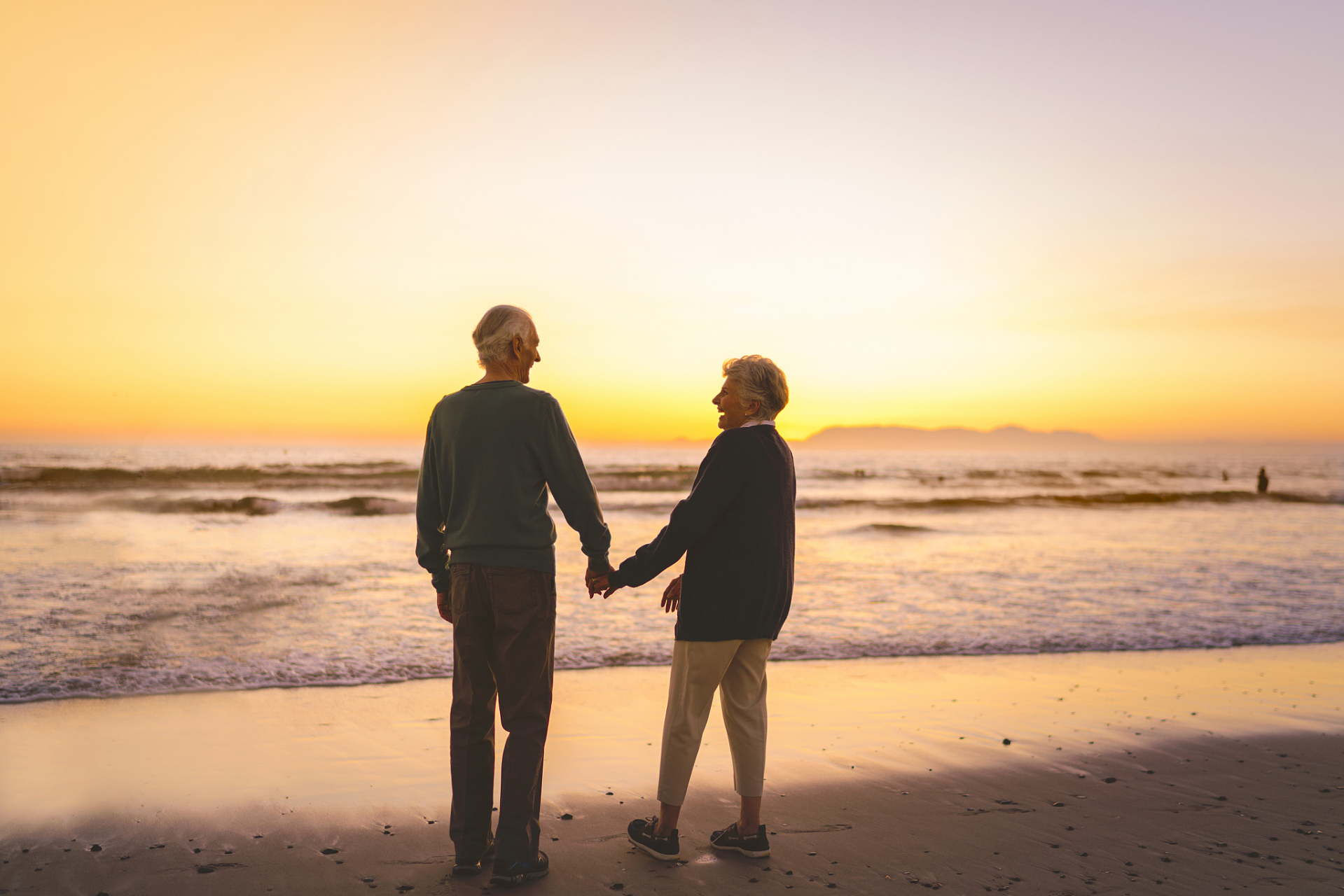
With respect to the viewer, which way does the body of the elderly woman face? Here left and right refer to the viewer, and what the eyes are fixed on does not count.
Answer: facing away from the viewer and to the left of the viewer

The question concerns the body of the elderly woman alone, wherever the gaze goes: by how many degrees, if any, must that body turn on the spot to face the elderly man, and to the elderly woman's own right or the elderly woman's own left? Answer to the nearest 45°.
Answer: approximately 45° to the elderly woman's own left

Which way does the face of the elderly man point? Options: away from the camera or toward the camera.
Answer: away from the camera

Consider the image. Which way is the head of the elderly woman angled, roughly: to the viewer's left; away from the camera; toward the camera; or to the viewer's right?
to the viewer's left
